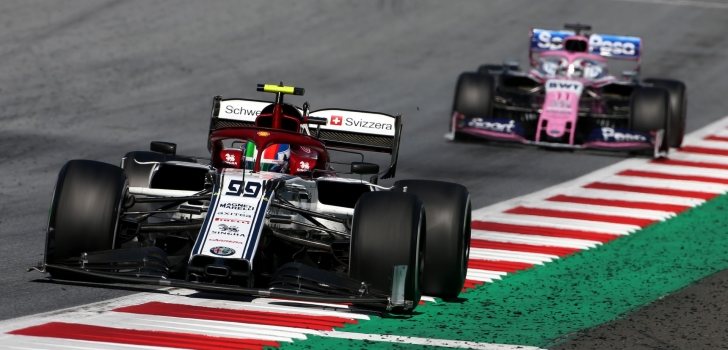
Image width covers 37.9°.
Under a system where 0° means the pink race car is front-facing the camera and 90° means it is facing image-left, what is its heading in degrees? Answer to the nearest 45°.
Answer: approximately 0°
